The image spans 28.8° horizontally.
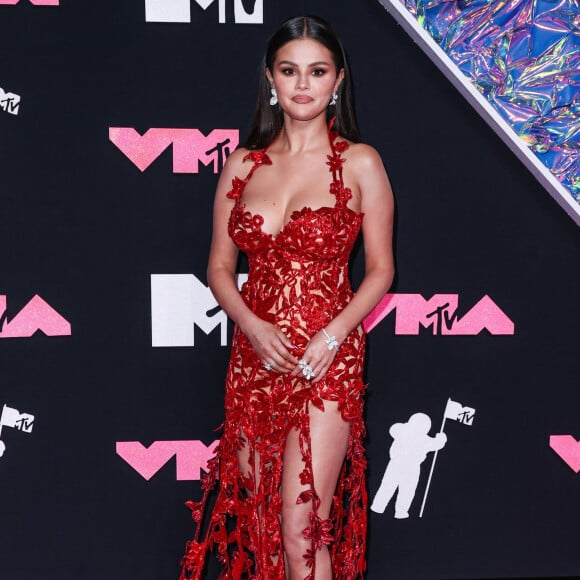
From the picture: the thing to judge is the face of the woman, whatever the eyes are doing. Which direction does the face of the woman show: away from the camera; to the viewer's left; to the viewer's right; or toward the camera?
toward the camera

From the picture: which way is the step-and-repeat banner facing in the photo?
toward the camera
